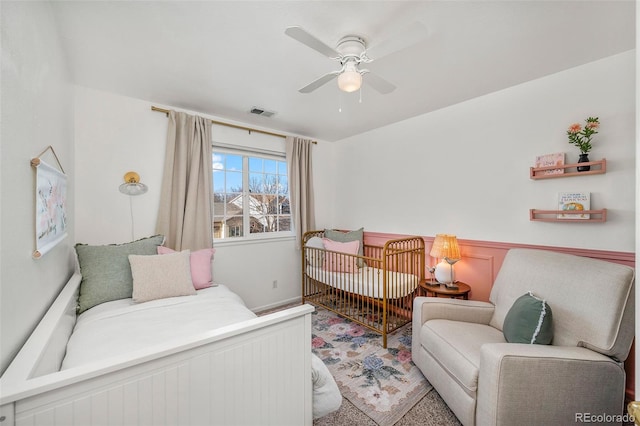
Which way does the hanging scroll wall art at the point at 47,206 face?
to the viewer's right

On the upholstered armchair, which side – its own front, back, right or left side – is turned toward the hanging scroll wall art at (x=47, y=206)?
front

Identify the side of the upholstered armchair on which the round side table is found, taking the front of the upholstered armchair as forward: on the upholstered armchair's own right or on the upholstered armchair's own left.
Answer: on the upholstered armchair's own right

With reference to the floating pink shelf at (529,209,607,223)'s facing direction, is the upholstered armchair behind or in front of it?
in front

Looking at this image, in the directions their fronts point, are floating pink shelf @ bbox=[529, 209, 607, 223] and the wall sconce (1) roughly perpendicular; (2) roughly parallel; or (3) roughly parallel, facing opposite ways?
roughly perpendicular

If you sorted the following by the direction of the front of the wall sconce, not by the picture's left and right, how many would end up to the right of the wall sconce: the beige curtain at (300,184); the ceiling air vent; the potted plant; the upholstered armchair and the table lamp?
0

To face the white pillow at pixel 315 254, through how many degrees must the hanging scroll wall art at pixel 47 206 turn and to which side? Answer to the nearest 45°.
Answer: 0° — it already faces it

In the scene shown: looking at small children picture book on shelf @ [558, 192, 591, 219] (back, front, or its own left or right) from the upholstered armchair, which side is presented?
front

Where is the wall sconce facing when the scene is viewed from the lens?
facing the viewer

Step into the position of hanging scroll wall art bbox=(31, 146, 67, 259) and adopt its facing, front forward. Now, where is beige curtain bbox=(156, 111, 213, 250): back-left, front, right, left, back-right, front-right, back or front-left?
front-left

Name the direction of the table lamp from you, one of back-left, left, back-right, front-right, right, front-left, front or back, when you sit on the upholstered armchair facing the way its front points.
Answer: right

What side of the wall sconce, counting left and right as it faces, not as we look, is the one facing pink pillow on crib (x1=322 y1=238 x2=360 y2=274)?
left

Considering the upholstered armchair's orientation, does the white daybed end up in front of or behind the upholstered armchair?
in front

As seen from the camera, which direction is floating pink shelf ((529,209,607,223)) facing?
toward the camera

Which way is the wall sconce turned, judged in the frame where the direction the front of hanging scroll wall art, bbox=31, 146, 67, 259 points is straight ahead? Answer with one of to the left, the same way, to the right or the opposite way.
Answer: to the right

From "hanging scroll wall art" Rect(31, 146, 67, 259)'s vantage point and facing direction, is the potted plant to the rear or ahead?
ahead

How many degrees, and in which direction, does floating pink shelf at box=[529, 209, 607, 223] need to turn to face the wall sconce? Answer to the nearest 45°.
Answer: approximately 45° to its right
